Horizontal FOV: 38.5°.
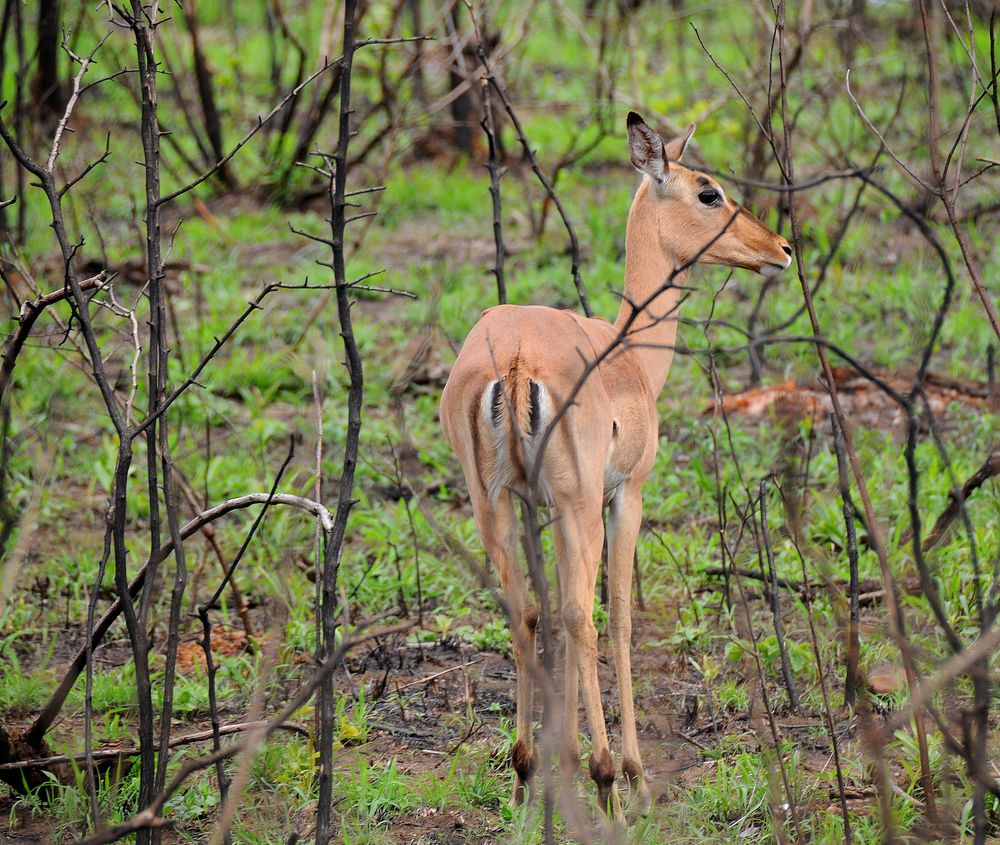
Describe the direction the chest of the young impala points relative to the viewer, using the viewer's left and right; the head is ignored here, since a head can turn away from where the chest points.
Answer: facing away from the viewer and to the right of the viewer
